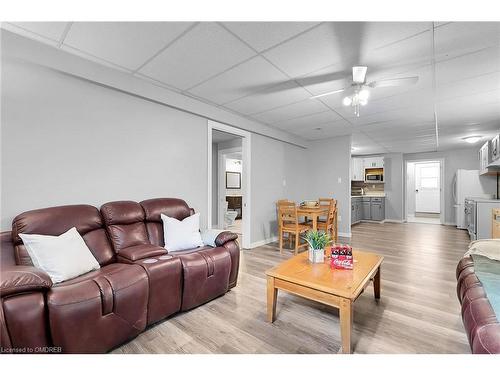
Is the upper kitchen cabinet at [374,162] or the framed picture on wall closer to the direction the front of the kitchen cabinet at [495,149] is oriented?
the framed picture on wall

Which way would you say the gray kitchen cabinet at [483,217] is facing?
to the viewer's left

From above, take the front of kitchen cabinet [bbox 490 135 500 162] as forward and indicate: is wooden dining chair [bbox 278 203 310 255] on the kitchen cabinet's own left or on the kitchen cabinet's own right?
on the kitchen cabinet's own left

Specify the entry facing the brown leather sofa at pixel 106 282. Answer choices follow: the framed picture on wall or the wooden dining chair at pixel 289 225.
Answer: the framed picture on wall

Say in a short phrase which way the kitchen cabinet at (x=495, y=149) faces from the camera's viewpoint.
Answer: facing to the left of the viewer

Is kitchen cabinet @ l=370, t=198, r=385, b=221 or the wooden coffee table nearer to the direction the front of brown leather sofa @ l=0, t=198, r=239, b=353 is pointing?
the wooden coffee table

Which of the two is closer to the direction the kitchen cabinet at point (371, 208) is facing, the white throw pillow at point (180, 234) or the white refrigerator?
the white throw pillow

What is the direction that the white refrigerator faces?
to the viewer's left
